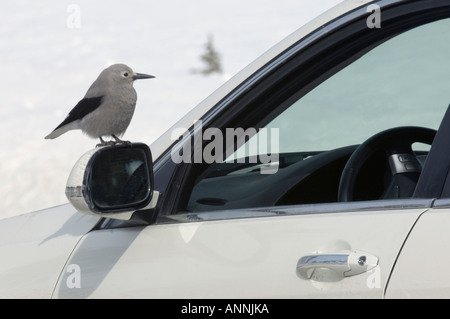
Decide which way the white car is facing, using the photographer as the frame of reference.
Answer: facing away from the viewer and to the left of the viewer

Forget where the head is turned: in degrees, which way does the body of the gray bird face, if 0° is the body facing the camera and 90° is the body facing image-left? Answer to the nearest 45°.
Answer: approximately 270°
